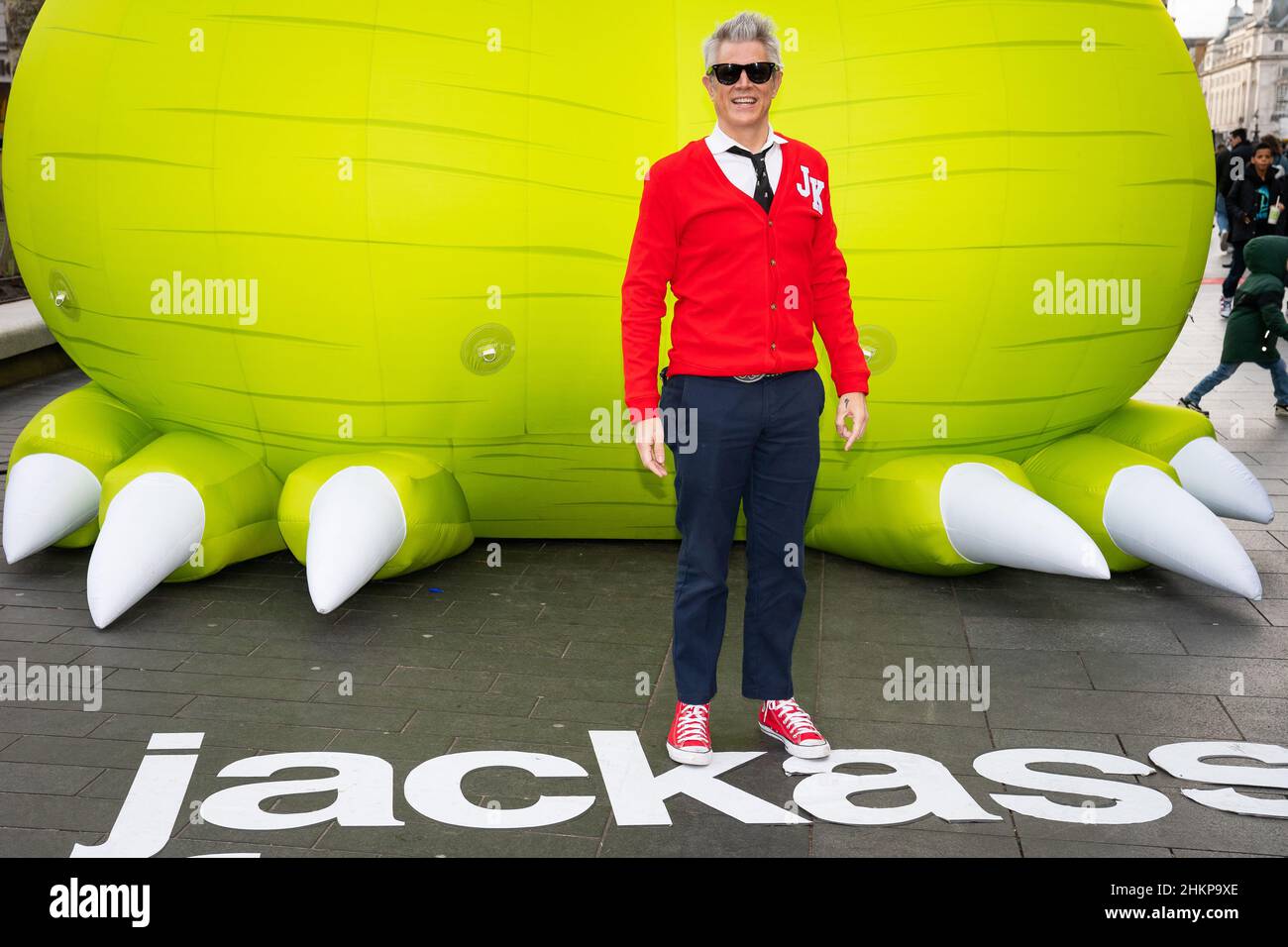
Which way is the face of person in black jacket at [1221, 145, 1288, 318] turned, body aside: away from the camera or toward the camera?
toward the camera

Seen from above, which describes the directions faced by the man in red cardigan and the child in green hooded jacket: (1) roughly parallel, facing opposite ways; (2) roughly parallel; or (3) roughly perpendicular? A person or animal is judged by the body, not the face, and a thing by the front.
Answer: roughly perpendicular

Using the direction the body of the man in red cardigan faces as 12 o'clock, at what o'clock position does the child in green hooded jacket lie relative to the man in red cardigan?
The child in green hooded jacket is roughly at 7 o'clock from the man in red cardigan.

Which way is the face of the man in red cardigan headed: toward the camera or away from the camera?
toward the camera

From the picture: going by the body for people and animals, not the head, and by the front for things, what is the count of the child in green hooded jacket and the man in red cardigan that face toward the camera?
1

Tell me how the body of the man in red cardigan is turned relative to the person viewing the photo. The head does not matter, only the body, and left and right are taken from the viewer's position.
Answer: facing the viewer

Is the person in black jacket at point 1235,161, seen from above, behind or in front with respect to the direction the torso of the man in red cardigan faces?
behind

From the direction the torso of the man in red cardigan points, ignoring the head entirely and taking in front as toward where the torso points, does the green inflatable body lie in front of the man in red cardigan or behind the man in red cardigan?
behind
